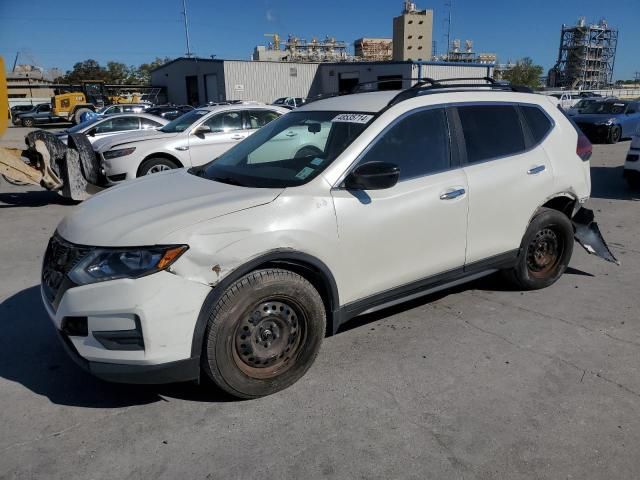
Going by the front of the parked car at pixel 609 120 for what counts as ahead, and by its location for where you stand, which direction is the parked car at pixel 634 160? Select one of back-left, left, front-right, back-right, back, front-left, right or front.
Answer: front-left

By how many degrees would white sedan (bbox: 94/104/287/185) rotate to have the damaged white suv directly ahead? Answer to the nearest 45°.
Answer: approximately 45° to its left

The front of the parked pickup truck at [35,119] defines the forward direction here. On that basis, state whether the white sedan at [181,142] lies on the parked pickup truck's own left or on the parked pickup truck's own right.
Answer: on the parked pickup truck's own left

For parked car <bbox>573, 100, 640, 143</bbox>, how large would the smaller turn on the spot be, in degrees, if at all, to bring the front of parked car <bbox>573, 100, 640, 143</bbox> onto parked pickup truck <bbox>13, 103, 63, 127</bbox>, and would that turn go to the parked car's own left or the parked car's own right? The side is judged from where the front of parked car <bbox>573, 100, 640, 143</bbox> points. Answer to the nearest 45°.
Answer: approximately 45° to the parked car's own right

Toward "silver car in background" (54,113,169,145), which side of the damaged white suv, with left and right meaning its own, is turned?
right

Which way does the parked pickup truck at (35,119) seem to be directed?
to the viewer's left

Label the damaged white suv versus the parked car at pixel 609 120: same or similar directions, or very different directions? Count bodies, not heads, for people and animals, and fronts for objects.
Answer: same or similar directions

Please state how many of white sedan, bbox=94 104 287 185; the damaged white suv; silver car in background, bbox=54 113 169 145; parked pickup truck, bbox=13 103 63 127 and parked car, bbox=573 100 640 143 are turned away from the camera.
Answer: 0

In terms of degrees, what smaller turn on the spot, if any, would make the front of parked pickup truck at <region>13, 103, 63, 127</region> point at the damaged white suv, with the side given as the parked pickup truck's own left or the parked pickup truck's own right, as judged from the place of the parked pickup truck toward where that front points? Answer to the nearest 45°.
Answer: approximately 90° to the parked pickup truck's own left

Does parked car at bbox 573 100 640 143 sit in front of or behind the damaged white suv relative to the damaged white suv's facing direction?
behind

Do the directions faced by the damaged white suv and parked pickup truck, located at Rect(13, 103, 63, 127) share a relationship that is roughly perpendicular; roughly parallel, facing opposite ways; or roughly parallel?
roughly parallel

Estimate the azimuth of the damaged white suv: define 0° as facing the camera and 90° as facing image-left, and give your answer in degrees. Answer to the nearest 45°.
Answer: approximately 45°

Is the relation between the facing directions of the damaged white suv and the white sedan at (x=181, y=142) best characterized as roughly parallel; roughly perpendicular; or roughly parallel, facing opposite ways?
roughly parallel

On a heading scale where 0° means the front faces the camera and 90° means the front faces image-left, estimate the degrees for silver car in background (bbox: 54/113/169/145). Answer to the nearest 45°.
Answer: approximately 45°
